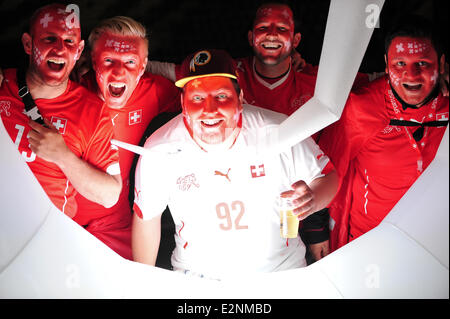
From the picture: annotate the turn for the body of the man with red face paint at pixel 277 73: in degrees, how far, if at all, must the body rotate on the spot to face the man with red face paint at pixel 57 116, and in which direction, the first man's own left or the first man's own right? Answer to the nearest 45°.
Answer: approximately 90° to the first man's own right

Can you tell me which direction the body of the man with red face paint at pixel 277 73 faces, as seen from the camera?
toward the camera

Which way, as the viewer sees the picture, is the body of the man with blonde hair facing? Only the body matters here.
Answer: toward the camera

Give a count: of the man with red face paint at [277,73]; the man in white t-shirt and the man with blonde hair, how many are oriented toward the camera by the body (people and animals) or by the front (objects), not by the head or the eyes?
3

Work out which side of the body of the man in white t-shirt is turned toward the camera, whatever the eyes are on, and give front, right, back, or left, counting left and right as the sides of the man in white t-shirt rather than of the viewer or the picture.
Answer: front
